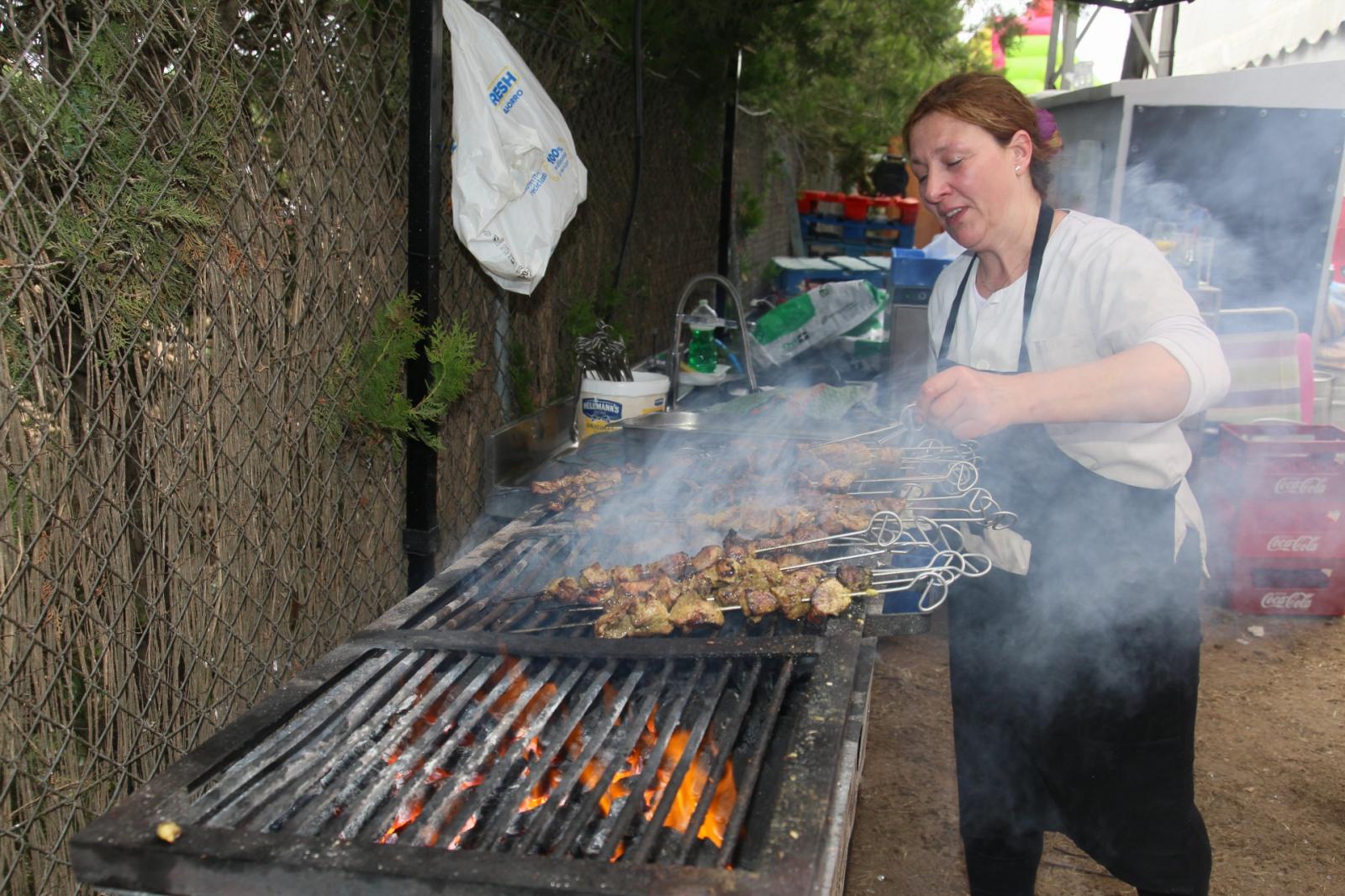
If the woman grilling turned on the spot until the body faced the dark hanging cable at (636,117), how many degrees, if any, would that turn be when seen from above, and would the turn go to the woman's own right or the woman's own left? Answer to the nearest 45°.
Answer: approximately 90° to the woman's own right

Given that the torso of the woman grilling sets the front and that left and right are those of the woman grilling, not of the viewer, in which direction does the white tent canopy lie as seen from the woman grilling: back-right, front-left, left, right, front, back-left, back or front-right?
back-right

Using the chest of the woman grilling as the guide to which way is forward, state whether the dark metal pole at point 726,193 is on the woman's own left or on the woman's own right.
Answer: on the woman's own right

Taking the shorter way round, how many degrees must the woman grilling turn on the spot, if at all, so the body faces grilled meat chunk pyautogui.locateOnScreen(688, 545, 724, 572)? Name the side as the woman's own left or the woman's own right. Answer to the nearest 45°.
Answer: approximately 45° to the woman's own right

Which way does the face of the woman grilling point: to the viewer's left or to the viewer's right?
to the viewer's left

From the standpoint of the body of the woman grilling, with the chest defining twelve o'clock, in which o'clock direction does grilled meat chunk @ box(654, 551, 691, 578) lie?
The grilled meat chunk is roughly at 1 o'clock from the woman grilling.

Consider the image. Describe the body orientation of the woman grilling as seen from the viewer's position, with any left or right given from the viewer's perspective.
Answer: facing the viewer and to the left of the viewer

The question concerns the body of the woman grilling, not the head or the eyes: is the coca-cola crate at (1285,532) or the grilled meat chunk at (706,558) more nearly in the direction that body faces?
the grilled meat chunk

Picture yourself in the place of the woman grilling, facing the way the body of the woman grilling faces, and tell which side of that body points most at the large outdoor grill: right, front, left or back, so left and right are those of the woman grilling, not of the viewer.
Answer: front

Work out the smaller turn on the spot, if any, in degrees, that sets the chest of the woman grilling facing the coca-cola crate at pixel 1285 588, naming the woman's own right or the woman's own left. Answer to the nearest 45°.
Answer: approximately 135° to the woman's own right
